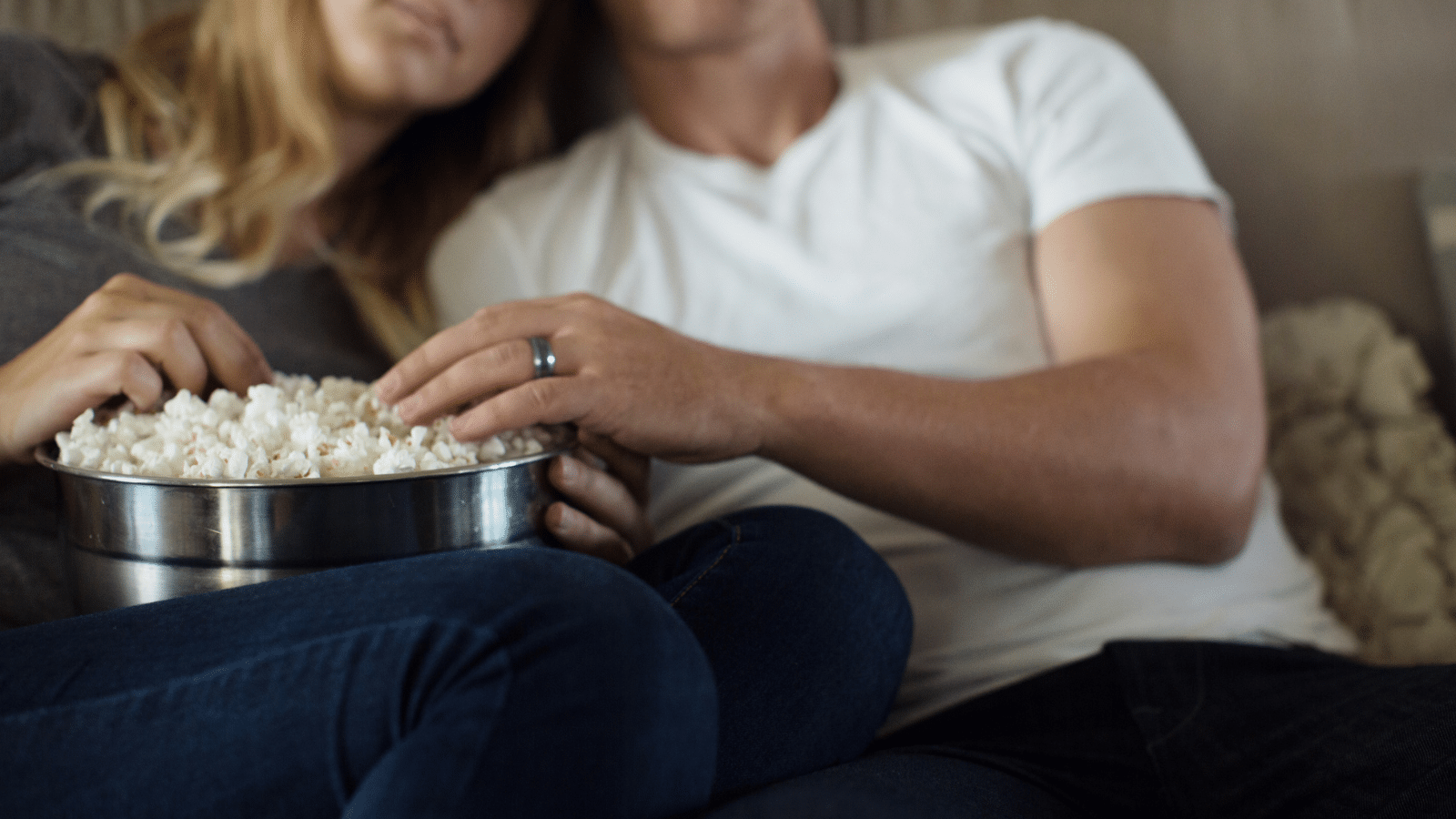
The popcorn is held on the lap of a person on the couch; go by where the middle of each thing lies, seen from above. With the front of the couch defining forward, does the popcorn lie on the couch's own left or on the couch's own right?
on the couch's own right

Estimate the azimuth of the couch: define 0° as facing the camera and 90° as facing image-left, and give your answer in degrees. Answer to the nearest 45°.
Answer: approximately 0°
